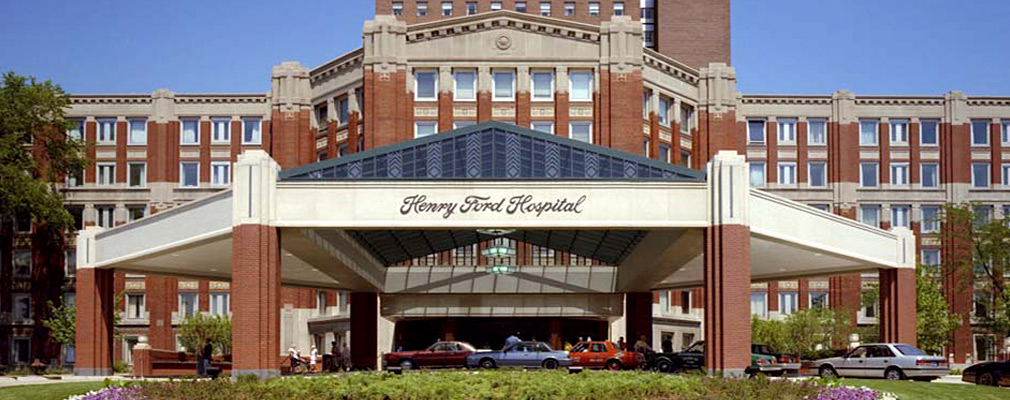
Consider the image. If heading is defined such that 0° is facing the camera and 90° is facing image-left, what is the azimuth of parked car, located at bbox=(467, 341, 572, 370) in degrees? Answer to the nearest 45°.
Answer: approximately 90°

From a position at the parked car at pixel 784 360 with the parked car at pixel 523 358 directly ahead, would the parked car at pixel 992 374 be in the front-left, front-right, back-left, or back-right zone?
back-left

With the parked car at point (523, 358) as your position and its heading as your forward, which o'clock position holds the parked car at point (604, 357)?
the parked car at point (604, 357) is roughly at 6 o'clock from the parked car at point (523, 358).

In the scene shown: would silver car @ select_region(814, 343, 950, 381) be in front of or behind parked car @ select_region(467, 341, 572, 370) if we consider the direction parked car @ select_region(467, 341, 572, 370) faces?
behind

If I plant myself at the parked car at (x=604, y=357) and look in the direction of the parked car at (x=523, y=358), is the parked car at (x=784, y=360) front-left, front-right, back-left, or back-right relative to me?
back-left

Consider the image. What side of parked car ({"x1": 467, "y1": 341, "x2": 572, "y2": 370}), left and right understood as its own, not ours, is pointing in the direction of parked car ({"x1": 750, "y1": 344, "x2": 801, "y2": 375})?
back

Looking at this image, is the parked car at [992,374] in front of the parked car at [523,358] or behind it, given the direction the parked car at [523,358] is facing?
behind
